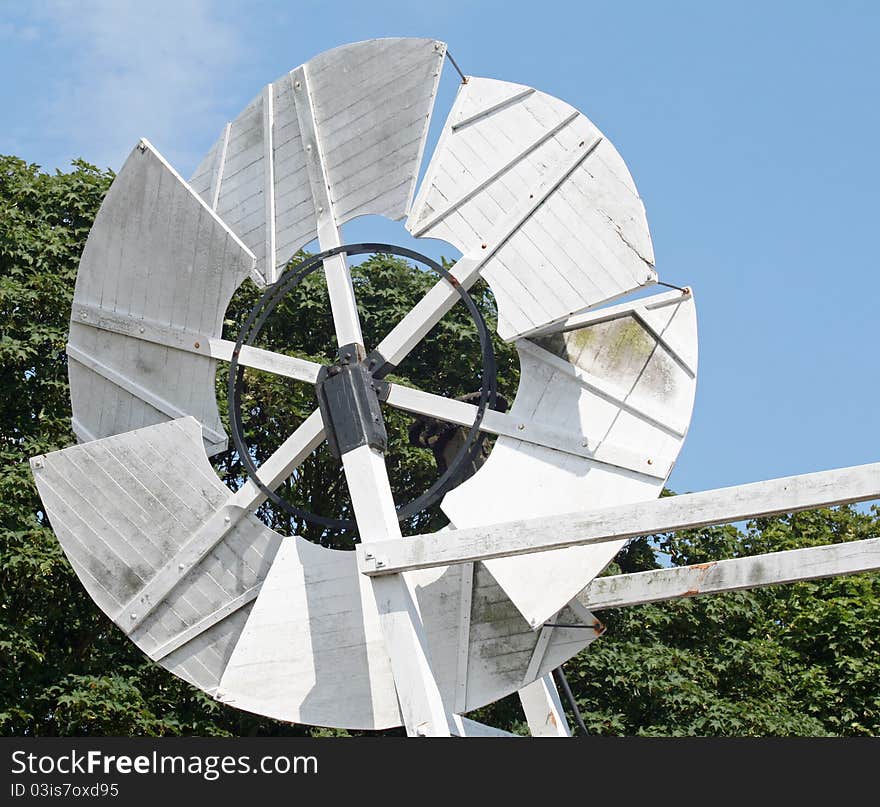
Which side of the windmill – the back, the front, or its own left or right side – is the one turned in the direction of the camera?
front
